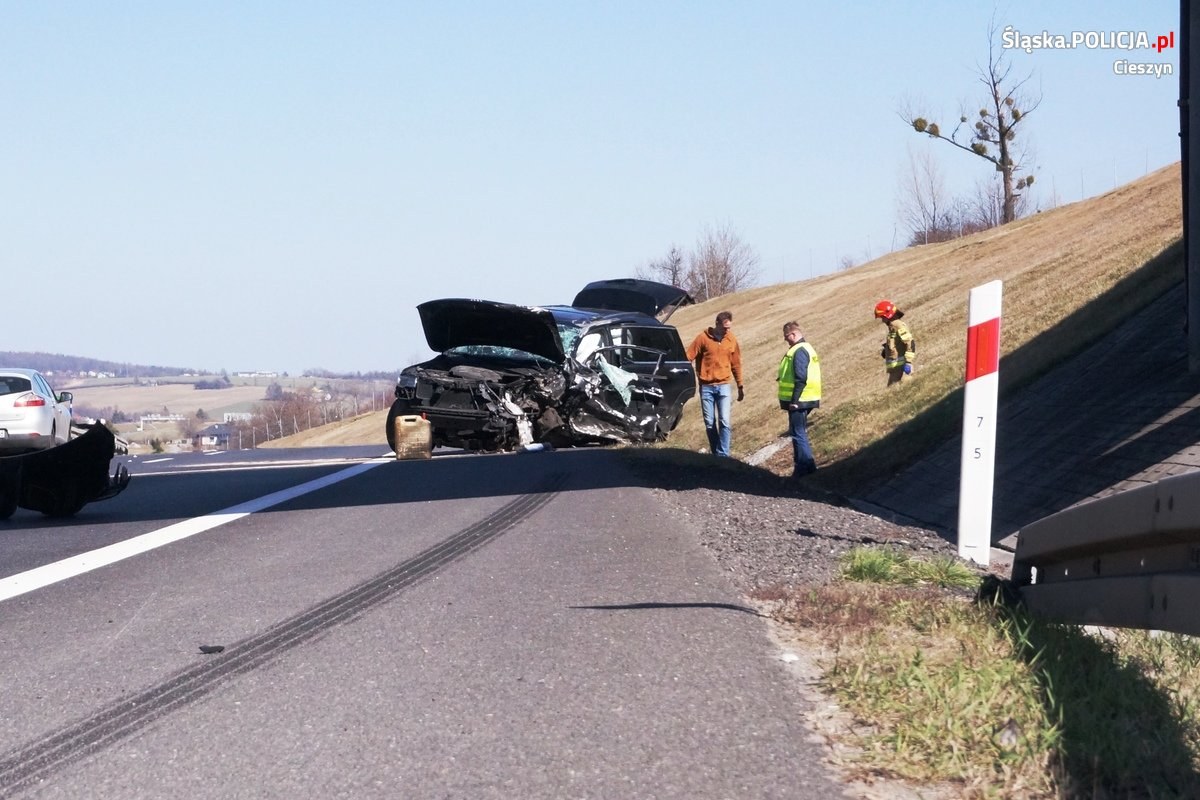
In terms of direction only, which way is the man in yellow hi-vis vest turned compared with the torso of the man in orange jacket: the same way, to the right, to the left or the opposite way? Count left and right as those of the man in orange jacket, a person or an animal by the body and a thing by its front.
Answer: to the right

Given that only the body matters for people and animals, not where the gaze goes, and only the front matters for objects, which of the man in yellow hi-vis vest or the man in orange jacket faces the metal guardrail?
the man in orange jacket

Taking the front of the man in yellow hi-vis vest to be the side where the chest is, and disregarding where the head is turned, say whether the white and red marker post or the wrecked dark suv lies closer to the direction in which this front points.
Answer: the wrecked dark suv

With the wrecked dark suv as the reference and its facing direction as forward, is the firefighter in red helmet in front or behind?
behind

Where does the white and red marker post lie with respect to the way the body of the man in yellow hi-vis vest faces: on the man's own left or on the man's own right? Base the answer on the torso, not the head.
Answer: on the man's own left

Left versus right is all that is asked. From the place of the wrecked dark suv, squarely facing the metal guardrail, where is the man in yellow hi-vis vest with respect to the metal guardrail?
left

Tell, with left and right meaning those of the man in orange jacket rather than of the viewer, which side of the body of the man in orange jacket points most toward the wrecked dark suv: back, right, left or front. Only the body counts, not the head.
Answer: right

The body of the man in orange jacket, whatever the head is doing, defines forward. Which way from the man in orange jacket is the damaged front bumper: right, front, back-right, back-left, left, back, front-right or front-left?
front-right

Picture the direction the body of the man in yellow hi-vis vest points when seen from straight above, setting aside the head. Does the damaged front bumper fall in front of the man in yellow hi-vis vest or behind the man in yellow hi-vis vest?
in front

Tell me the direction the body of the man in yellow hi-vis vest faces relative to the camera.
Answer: to the viewer's left

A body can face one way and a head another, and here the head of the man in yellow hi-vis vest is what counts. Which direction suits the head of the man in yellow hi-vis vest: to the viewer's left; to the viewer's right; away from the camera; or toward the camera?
to the viewer's left

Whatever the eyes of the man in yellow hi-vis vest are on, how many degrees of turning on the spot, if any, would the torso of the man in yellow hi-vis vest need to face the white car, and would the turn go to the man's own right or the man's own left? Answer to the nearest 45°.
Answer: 0° — they already face it

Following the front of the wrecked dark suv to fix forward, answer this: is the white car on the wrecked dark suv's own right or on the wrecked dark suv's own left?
on the wrecked dark suv's own right

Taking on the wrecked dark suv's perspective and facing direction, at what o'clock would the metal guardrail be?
The metal guardrail is roughly at 10 o'clock from the wrecked dark suv.
